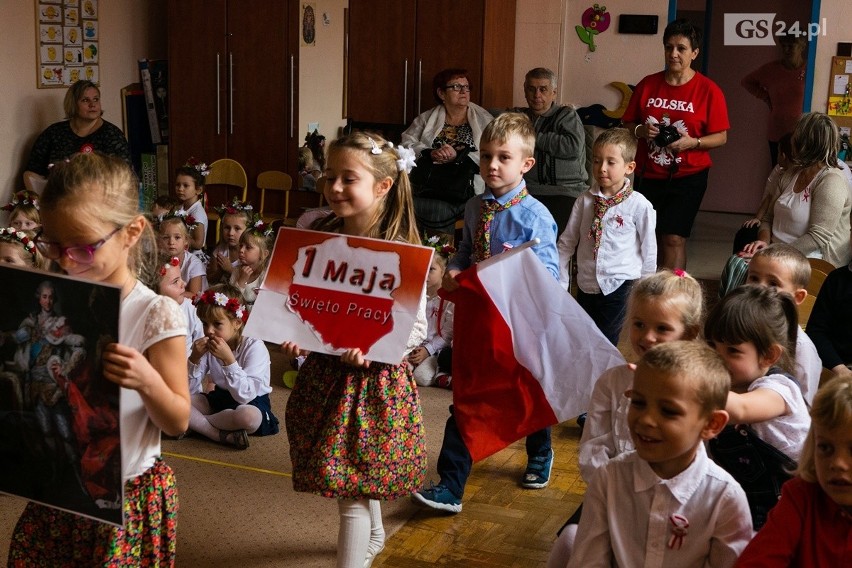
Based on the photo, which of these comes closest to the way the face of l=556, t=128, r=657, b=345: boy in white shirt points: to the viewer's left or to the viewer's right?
to the viewer's left

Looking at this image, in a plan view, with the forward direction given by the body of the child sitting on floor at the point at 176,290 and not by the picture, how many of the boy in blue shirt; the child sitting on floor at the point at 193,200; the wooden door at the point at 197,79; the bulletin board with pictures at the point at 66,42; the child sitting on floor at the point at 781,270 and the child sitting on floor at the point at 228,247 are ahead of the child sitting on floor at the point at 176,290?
2

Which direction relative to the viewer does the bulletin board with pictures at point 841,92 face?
toward the camera

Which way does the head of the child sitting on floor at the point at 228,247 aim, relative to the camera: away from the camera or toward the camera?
toward the camera

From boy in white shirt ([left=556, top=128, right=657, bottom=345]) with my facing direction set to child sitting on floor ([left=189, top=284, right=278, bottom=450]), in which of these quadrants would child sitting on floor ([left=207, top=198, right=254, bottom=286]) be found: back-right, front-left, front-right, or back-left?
front-right

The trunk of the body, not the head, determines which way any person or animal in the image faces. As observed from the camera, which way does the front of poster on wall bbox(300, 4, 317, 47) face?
facing the viewer

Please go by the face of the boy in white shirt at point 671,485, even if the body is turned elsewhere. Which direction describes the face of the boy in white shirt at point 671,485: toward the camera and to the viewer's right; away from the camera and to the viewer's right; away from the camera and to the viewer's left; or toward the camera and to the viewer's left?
toward the camera and to the viewer's left

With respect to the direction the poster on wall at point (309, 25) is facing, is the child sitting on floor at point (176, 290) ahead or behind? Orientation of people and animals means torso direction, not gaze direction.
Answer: ahead

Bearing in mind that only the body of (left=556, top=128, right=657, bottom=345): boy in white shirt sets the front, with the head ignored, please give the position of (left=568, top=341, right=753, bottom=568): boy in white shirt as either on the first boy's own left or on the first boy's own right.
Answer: on the first boy's own left

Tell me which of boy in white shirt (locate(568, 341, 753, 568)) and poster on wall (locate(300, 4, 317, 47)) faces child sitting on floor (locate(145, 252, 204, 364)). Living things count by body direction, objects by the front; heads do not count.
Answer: the poster on wall

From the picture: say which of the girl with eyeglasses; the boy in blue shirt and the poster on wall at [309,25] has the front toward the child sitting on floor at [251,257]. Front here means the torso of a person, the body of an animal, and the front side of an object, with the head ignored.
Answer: the poster on wall

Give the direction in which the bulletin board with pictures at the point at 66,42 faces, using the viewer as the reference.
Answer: facing the viewer and to the right of the viewer

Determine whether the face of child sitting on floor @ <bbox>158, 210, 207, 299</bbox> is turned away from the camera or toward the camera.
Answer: toward the camera

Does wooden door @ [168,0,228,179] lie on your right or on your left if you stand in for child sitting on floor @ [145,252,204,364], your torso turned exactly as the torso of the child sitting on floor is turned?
on your left

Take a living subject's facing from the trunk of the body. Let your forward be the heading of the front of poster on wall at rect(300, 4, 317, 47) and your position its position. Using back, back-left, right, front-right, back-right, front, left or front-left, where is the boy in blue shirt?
front
